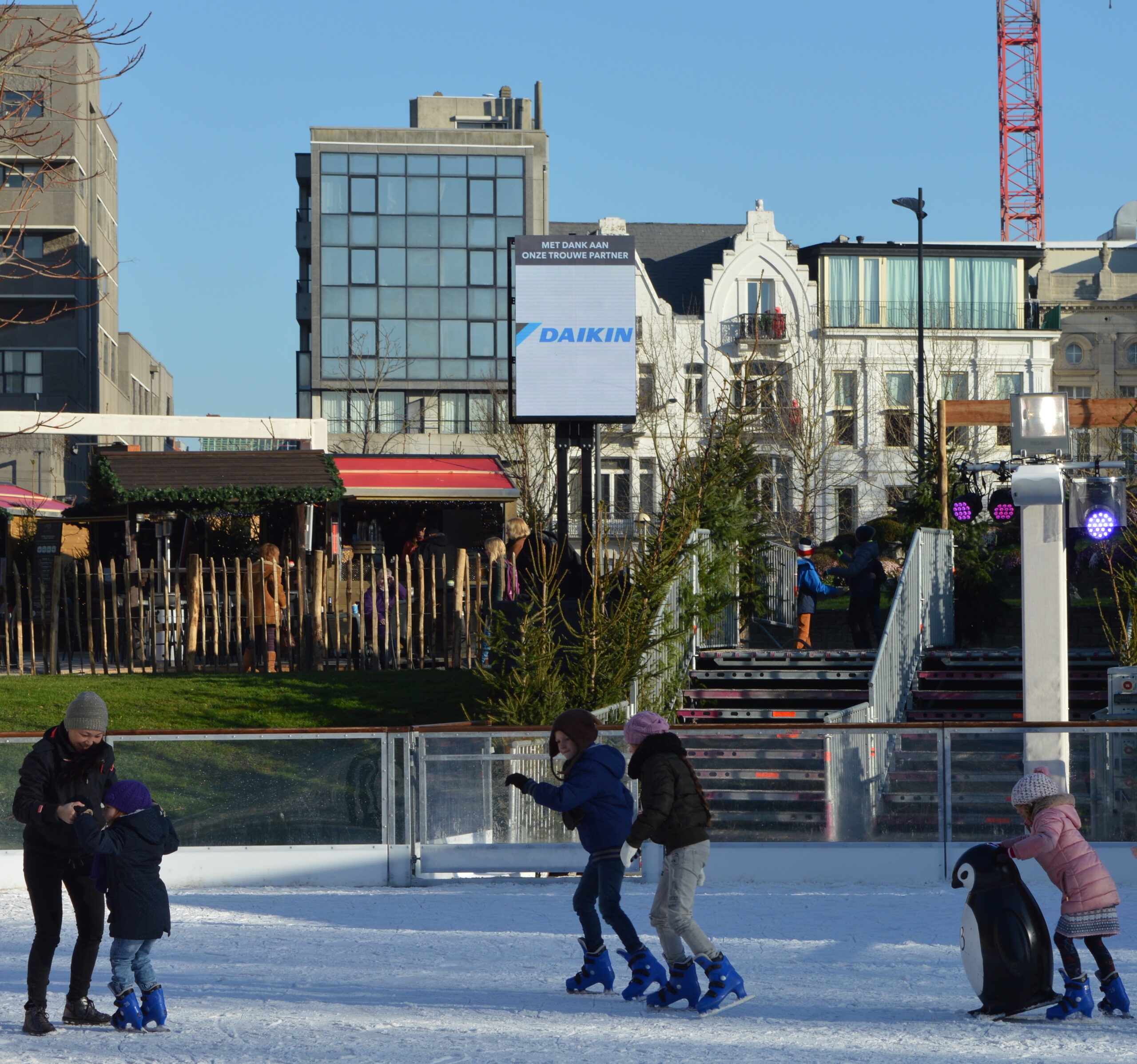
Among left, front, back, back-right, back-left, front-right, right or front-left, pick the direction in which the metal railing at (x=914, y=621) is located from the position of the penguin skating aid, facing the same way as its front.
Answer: right

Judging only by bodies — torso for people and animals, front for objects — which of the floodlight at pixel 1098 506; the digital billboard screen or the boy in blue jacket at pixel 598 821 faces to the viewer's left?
the boy in blue jacket

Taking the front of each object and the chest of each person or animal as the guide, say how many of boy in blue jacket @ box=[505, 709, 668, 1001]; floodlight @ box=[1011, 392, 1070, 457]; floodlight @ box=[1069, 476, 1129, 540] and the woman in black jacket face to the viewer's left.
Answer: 1

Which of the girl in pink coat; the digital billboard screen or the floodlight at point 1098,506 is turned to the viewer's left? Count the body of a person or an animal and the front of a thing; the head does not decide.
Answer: the girl in pink coat

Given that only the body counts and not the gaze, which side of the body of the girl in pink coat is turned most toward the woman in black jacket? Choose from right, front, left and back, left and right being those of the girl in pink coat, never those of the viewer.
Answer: front

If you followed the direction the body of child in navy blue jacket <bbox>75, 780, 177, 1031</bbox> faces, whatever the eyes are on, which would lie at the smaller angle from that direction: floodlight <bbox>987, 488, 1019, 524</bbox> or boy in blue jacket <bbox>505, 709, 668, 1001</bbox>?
the floodlight

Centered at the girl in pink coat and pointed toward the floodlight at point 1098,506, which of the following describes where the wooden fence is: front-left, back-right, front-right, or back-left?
front-left

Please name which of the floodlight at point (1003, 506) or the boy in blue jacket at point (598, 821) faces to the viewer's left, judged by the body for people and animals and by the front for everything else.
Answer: the boy in blue jacket

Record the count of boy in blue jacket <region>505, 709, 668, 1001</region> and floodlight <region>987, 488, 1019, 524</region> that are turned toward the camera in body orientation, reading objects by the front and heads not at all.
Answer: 1

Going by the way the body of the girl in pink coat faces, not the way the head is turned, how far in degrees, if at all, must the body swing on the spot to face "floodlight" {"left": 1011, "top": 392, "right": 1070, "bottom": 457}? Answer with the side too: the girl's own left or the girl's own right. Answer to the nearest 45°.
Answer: approximately 90° to the girl's own right

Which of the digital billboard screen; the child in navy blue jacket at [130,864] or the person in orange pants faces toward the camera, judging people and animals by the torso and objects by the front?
the digital billboard screen

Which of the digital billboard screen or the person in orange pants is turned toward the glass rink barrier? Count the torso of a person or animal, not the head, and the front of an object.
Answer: the digital billboard screen

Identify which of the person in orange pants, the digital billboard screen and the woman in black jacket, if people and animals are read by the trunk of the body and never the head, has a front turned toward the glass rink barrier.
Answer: the digital billboard screen

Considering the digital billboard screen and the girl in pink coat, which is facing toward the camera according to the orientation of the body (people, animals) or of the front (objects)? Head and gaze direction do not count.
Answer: the digital billboard screen

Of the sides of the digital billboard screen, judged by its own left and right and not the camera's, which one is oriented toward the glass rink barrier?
front

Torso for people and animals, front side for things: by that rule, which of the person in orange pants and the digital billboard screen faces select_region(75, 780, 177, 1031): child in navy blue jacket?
the digital billboard screen

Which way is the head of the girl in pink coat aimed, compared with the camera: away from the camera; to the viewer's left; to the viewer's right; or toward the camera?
to the viewer's left

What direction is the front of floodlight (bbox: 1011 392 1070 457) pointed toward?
toward the camera
